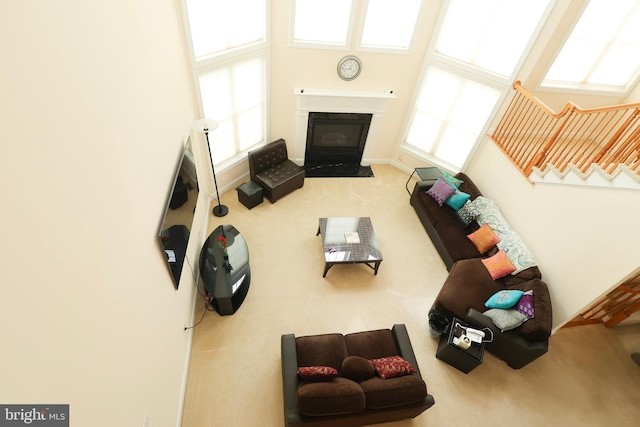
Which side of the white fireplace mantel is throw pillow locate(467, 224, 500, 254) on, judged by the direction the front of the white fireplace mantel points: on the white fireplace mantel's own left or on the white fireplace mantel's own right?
on the white fireplace mantel's own left

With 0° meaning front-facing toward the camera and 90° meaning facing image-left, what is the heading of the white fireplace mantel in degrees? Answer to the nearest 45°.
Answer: approximately 0°

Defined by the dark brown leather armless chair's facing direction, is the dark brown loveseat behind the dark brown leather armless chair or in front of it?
in front

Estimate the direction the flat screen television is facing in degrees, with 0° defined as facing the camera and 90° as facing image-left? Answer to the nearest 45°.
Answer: approximately 270°

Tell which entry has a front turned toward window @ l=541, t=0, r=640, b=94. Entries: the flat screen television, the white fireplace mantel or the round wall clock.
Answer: the flat screen television

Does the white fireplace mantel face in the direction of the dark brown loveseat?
yes

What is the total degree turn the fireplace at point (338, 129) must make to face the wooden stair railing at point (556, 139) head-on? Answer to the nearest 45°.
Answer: approximately 90° to its left

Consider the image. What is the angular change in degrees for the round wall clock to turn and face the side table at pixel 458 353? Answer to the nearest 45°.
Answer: approximately 45° to its left

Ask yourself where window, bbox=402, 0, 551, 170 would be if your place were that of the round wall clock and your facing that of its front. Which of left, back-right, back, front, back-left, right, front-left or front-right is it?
left
